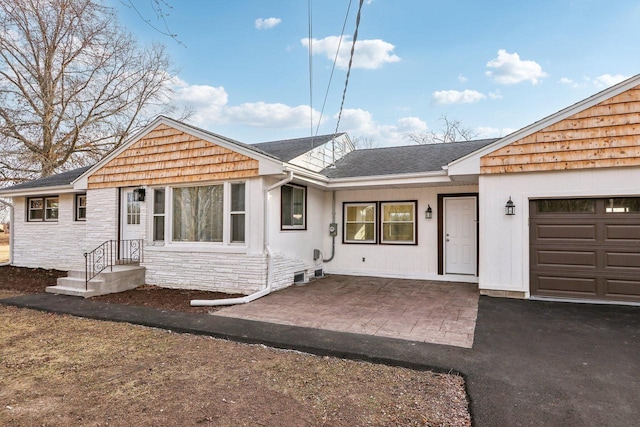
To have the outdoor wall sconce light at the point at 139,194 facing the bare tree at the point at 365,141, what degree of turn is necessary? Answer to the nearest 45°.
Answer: approximately 180°

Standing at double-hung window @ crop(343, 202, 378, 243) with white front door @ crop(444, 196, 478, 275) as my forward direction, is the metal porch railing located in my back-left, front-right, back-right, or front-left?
back-right

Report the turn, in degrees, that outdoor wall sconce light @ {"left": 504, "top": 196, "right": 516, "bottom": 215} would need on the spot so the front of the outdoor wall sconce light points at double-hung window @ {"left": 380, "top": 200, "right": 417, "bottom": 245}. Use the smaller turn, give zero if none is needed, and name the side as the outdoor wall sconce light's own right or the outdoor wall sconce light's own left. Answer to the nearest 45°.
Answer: approximately 135° to the outdoor wall sconce light's own right

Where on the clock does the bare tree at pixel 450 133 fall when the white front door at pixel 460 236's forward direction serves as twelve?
The bare tree is roughly at 6 o'clock from the white front door.

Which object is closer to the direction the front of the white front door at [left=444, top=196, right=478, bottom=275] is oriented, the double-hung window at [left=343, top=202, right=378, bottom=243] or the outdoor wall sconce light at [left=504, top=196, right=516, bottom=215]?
the outdoor wall sconce light

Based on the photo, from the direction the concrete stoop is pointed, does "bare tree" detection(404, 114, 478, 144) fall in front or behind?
behind

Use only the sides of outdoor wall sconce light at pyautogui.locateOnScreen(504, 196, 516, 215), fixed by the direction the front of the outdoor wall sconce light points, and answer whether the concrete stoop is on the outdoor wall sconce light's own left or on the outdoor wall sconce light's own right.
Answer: on the outdoor wall sconce light's own right

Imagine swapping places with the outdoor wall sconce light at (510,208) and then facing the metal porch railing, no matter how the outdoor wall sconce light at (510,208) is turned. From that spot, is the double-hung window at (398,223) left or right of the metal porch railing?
right

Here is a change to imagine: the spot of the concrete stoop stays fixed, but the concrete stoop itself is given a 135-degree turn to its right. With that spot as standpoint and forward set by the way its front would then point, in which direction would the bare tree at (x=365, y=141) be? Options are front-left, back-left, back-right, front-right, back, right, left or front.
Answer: front-right

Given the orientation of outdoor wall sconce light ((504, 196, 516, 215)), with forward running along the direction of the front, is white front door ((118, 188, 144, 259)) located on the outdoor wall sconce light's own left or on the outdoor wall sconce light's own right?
on the outdoor wall sconce light's own right

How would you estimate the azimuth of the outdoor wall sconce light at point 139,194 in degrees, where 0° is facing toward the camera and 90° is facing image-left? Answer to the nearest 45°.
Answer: approximately 45°
